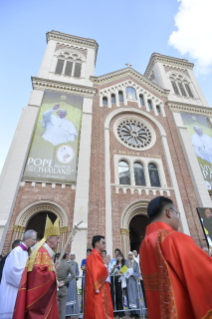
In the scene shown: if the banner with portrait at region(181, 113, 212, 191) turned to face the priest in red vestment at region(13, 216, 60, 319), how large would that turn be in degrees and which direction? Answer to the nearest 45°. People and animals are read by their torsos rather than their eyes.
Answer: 0° — it already faces them

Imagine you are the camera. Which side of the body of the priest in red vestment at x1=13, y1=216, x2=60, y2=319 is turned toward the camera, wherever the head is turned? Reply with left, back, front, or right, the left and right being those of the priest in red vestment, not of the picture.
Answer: right

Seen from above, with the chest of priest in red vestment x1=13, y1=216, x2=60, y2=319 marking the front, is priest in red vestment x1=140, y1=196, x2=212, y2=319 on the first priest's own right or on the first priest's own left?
on the first priest's own right

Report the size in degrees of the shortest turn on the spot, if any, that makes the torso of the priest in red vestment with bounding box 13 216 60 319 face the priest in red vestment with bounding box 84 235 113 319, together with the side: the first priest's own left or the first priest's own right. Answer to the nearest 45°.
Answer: approximately 45° to the first priest's own left

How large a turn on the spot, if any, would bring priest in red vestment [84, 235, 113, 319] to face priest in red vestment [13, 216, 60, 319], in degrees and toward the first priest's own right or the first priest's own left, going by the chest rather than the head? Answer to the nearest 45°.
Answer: approximately 135° to the first priest's own right

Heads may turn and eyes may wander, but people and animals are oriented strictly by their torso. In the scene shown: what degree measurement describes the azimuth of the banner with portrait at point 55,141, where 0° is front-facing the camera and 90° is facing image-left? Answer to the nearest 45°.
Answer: approximately 0°
